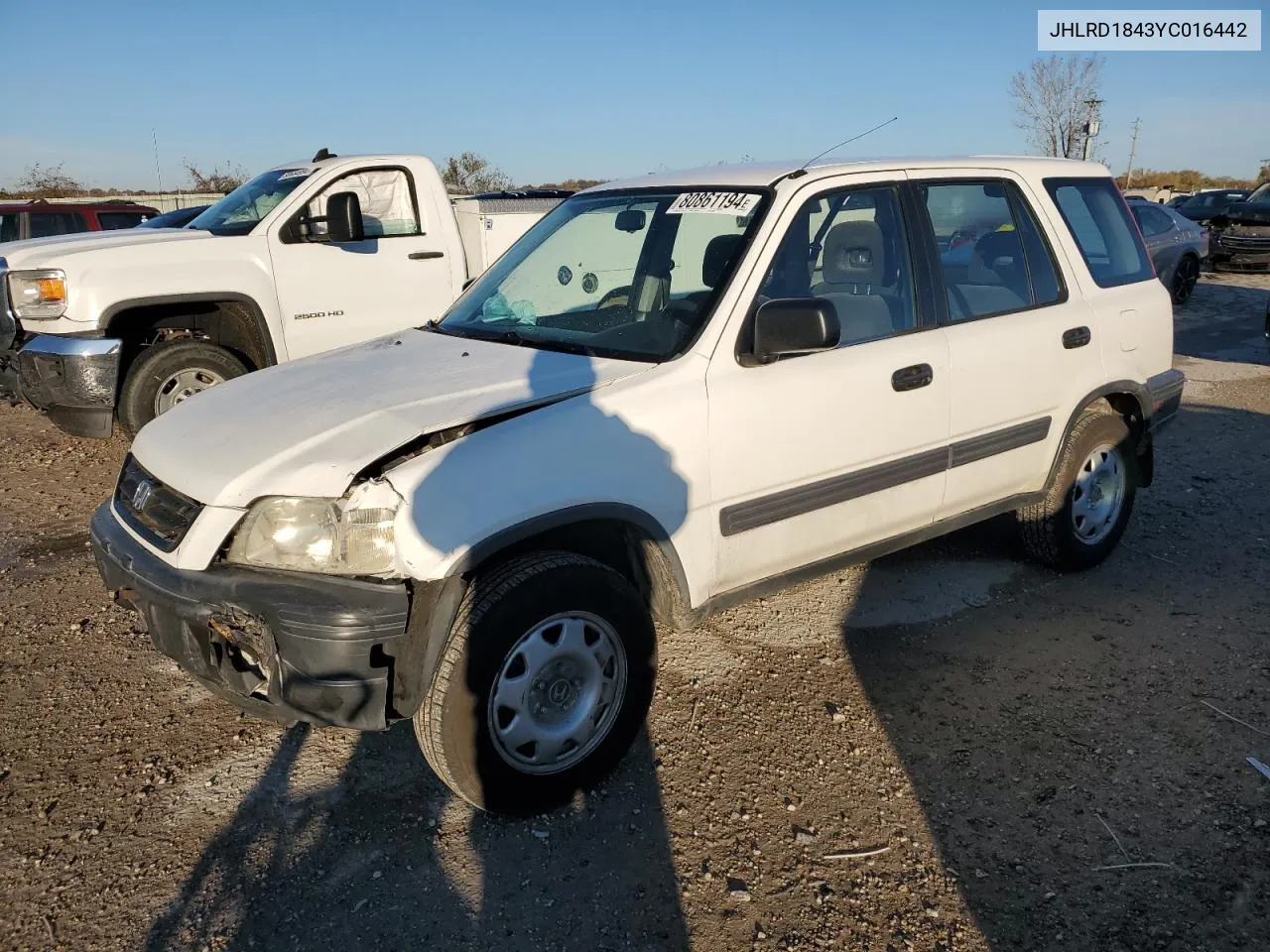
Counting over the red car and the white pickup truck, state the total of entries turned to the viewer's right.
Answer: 0

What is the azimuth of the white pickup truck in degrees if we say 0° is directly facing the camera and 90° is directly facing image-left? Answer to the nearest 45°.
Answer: approximately 45°

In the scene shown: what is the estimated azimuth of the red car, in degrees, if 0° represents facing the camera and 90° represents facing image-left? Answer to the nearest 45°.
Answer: approximately 90°

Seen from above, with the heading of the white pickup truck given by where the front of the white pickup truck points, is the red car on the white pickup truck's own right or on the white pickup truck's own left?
on the white pickup truck's own right

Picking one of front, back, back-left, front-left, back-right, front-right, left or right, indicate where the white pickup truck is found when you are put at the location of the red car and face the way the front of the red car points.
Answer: left
